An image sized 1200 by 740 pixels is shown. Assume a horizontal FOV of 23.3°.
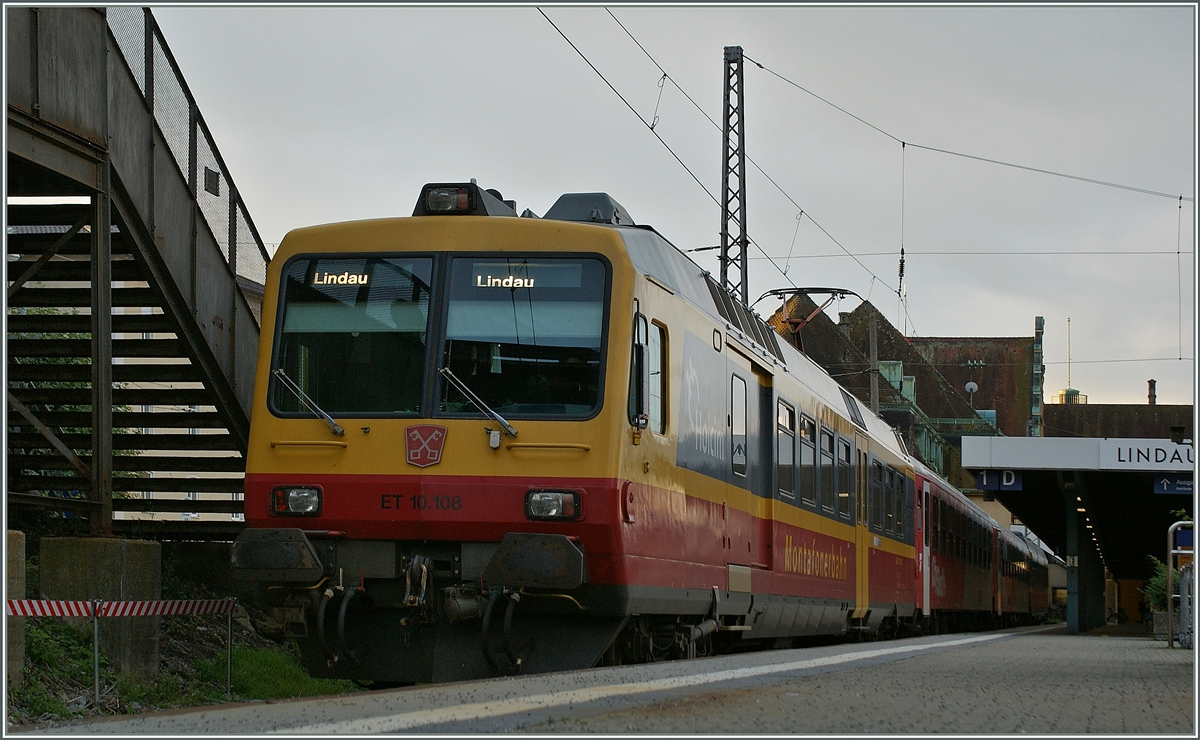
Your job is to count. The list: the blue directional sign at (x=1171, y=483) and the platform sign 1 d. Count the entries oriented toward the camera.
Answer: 2

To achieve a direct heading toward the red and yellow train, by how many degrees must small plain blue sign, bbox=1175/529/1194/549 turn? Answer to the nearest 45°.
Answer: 0° — it already faces it

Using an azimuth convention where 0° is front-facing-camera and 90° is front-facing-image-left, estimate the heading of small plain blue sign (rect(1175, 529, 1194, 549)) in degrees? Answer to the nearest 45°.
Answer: approximately 0°

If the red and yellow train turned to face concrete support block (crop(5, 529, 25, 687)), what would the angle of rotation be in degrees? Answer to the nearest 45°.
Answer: approximately 45° to its right

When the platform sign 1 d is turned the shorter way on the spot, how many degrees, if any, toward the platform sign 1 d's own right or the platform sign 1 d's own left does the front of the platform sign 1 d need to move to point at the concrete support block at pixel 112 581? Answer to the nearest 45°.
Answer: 0° — it already faces it

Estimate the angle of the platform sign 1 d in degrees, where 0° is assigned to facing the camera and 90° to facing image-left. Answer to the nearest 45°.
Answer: approximately 0°
